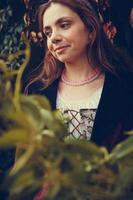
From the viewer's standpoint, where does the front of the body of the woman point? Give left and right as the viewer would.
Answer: facing the viewer and to the left of the viewer

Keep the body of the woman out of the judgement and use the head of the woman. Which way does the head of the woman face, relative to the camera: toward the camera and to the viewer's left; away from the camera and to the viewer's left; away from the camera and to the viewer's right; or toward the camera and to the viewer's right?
toward the camera and to the viewer's left
